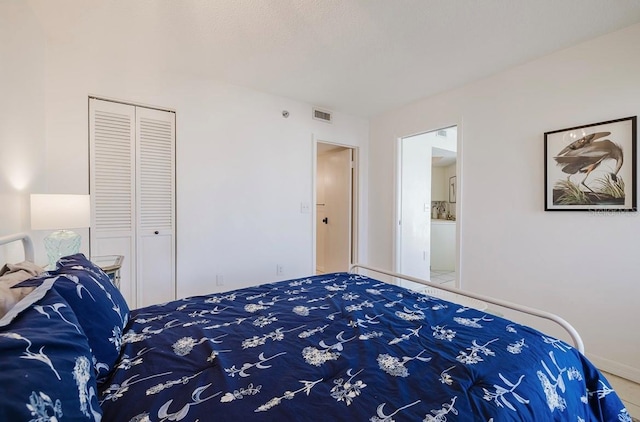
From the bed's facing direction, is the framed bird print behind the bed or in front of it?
in front

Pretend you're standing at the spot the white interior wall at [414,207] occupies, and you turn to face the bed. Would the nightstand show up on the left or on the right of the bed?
right

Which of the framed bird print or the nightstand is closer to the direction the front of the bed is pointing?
the framed bird print

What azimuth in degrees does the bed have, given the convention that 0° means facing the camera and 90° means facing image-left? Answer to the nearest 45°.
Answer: approximately 225°

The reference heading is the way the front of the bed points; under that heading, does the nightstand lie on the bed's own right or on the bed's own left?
on the bed's own left

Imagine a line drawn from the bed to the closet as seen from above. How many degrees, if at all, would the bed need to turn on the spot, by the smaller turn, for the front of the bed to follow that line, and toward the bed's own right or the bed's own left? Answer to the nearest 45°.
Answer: approximately 90° to the bed's own left

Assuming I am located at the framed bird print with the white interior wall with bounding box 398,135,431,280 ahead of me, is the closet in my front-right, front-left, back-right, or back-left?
front-left

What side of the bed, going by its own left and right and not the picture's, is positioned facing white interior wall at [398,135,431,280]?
front

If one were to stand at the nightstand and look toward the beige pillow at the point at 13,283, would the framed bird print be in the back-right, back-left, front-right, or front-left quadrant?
front-left

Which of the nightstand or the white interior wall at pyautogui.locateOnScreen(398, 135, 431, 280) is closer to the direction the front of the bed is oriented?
the white interior wall

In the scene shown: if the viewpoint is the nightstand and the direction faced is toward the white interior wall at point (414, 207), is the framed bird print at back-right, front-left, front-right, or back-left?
front-right
